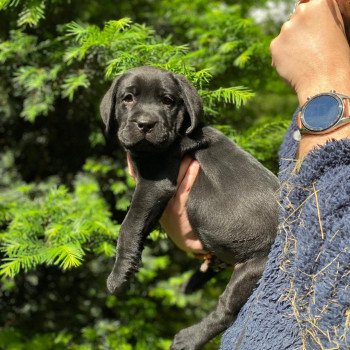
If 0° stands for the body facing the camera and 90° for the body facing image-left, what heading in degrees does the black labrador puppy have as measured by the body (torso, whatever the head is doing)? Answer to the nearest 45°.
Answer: approximately 45°
